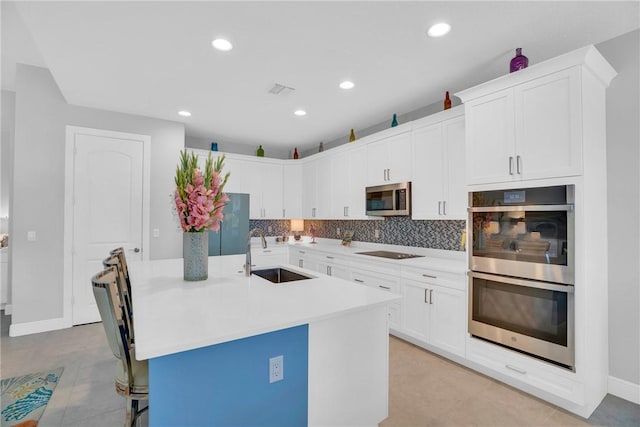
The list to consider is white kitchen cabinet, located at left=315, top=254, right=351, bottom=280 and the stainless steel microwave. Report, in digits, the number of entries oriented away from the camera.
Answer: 0

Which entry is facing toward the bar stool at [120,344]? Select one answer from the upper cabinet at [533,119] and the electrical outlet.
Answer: the upper cabinet

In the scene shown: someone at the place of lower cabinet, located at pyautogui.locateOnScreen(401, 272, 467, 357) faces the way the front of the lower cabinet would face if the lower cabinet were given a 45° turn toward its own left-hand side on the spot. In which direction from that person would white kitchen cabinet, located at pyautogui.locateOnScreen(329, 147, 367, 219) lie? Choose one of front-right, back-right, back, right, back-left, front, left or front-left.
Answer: back-right

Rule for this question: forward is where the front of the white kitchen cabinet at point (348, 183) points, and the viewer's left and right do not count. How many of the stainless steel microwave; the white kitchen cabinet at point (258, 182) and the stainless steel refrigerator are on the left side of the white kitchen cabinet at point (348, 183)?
1

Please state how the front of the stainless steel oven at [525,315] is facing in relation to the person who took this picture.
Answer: facing the viewer and to the left of the viewer

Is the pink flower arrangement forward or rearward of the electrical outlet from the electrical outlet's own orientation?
rearward

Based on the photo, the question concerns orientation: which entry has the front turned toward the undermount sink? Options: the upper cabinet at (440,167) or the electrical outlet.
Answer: the upper cabinet

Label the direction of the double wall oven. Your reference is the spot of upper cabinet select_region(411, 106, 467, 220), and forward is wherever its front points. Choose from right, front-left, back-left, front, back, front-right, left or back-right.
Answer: left

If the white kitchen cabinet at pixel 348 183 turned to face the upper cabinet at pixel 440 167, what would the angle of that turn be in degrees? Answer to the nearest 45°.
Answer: approximately 90° to its left

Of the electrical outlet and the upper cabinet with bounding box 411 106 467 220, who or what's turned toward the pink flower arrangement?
the upper cabinet

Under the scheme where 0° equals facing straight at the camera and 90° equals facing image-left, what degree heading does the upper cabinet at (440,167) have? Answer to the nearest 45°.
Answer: approximately 45°

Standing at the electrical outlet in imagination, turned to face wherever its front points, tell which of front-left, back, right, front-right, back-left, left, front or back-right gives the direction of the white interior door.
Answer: back

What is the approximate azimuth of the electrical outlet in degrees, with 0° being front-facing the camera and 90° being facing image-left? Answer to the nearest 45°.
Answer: approximately 315°
